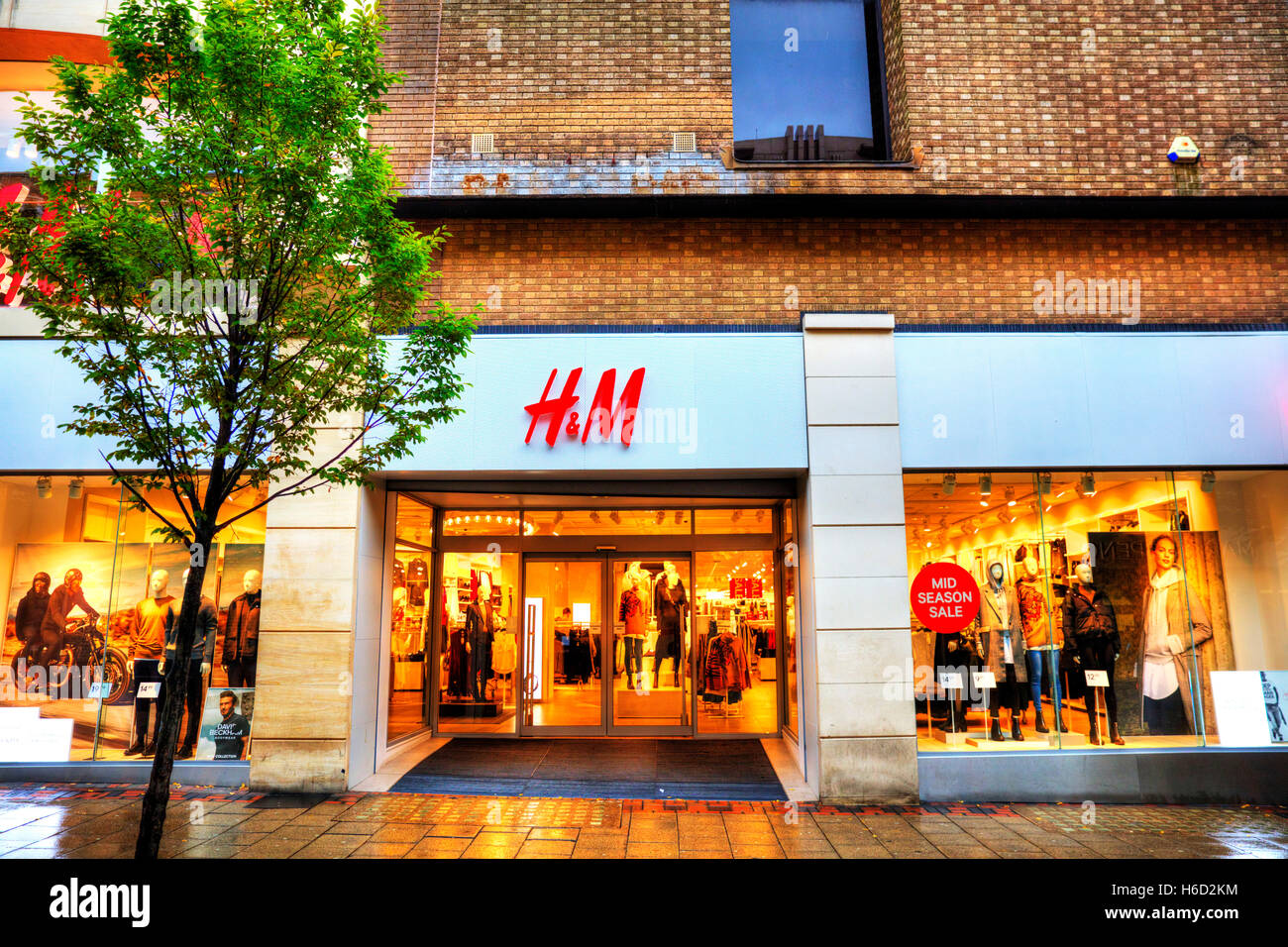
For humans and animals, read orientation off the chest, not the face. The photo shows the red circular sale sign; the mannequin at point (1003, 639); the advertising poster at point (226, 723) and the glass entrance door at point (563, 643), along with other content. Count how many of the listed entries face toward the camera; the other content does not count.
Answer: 4

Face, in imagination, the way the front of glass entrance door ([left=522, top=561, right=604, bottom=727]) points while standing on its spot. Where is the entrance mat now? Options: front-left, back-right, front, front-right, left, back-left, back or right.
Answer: front

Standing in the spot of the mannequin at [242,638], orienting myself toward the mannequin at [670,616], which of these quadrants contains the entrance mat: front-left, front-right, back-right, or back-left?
front-right

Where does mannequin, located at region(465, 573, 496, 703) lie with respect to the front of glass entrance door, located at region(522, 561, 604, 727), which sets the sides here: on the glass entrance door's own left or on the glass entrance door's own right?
on the glass entrance door's own right

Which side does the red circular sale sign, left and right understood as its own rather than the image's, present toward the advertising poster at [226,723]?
right

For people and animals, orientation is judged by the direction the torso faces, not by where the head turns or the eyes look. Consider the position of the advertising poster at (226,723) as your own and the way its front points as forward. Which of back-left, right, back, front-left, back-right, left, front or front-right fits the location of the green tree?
front

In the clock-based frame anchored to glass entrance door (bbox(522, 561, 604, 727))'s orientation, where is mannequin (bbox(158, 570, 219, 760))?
The mannequin is roughly at 2 o'clock from the glass entrance door.

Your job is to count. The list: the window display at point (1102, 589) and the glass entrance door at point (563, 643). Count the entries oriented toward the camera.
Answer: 2

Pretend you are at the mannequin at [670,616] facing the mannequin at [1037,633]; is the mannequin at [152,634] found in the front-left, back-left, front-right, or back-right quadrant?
back-right

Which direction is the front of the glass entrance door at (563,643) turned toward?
toward the camera

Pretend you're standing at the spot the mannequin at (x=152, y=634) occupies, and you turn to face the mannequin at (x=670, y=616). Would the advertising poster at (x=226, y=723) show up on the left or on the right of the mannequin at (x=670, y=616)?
right

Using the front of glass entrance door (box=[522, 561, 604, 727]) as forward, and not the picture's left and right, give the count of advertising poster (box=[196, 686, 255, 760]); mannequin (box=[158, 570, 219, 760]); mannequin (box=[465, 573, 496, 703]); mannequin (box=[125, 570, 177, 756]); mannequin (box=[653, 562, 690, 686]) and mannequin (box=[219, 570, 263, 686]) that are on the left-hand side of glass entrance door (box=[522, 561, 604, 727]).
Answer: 1

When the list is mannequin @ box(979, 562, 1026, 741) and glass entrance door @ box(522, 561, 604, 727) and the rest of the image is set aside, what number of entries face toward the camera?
2

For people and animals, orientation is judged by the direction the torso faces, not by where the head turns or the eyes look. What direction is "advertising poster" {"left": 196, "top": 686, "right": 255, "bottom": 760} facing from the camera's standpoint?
toward the camera

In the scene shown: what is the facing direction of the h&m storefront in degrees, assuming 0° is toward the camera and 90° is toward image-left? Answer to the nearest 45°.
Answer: approximately 0°
